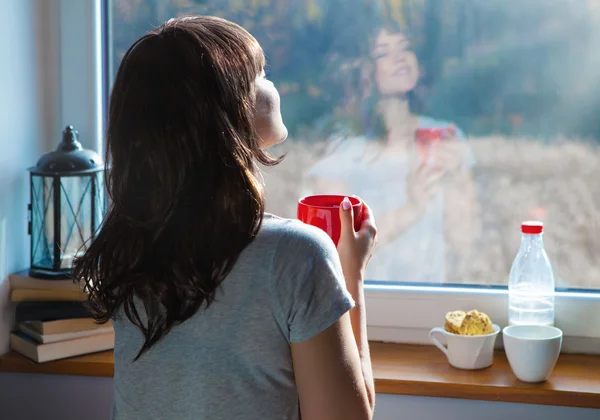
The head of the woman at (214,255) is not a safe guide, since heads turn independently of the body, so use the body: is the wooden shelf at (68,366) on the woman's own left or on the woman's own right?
on the woman's own left

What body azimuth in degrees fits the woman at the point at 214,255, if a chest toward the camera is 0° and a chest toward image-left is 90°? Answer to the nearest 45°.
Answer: approximately 225°

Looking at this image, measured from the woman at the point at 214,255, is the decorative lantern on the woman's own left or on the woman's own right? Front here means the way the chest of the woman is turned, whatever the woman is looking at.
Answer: on the woman's own left

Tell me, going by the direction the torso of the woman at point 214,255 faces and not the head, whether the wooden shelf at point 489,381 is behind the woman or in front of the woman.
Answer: in front

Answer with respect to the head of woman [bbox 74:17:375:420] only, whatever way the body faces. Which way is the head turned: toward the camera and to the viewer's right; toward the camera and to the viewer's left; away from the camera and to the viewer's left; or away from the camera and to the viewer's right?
away from the camera and to the viewer's right

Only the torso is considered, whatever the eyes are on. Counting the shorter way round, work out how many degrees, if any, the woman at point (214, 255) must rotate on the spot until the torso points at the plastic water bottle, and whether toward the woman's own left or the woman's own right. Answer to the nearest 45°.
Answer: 0° — they already face it

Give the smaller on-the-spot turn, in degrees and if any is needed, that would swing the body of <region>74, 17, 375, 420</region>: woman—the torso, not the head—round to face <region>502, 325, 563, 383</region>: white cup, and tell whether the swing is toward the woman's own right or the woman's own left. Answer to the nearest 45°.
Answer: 0° — they already face it
